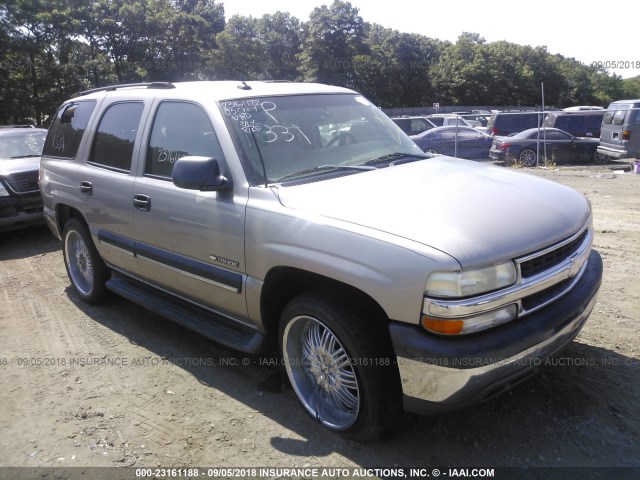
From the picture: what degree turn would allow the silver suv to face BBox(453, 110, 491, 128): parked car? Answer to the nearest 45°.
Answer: approximately 135° to its left

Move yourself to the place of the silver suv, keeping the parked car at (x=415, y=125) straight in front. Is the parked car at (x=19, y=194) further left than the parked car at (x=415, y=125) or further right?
left

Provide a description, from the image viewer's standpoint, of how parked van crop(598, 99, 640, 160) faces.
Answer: facing away from the viewer and to the right of the viewer

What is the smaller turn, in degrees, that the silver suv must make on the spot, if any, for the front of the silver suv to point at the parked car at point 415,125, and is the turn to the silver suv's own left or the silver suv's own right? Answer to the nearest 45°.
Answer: approximately 135° to the silver suv's own left

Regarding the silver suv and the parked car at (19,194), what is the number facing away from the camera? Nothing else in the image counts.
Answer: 0
